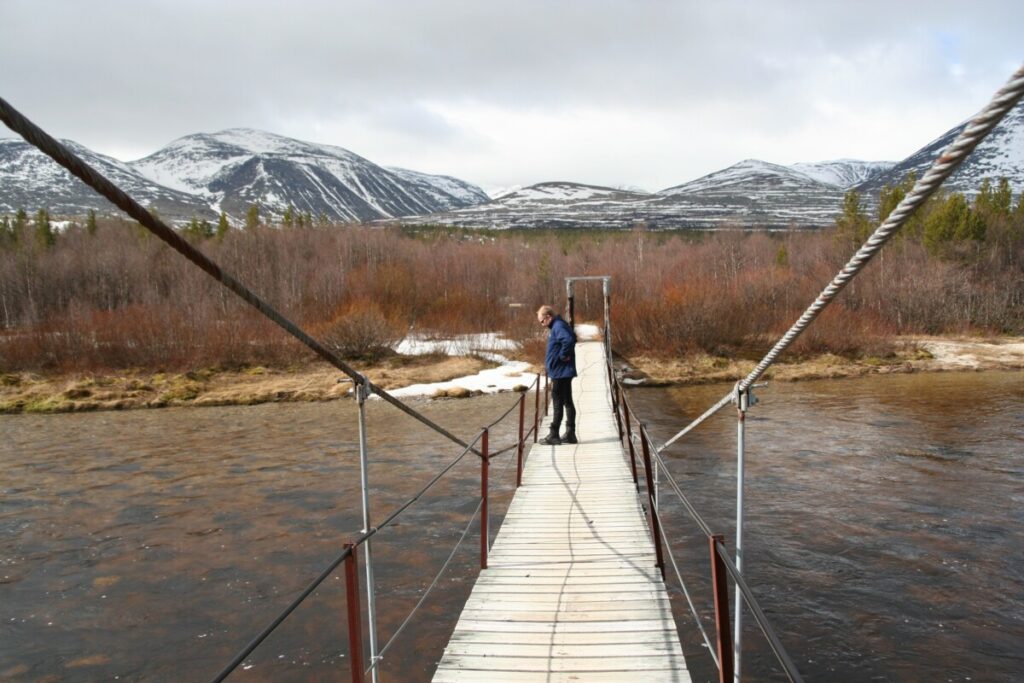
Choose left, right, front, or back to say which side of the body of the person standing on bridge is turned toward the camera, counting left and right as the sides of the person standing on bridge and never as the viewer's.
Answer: left
